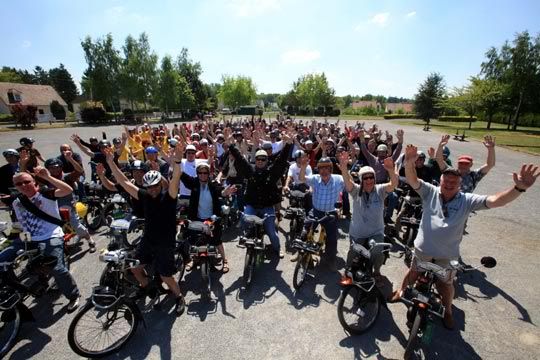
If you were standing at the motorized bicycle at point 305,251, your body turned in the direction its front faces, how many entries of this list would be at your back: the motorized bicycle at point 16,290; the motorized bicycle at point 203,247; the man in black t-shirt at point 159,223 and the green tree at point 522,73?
1

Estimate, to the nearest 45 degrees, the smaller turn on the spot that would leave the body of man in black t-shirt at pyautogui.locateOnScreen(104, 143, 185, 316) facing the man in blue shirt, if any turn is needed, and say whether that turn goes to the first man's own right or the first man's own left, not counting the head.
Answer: approximately 90° to the first man's own left

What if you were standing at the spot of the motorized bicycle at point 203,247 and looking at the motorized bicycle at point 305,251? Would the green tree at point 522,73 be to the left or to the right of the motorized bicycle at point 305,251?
left

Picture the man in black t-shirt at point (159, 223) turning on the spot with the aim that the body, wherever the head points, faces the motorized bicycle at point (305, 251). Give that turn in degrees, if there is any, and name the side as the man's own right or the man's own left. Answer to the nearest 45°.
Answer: approximately 90° to the man's own left

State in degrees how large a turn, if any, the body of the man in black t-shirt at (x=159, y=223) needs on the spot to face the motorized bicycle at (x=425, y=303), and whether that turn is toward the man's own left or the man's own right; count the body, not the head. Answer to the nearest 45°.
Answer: approximately 45° to the man's own left

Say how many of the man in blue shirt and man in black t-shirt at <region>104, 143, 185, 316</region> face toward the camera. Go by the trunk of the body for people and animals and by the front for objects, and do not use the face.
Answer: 2

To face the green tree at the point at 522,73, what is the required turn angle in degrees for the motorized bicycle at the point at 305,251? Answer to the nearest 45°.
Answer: approximately 180°

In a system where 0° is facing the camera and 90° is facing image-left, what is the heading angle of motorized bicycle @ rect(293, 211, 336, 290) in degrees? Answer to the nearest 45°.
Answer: approximately 45°

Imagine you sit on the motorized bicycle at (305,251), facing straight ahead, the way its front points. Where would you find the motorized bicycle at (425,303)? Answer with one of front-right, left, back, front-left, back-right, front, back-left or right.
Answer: left

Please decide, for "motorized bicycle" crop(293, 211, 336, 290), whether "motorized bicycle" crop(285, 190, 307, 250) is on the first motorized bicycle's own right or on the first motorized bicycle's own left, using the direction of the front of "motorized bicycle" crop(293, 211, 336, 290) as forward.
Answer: on the first motorized bicycle's own right
